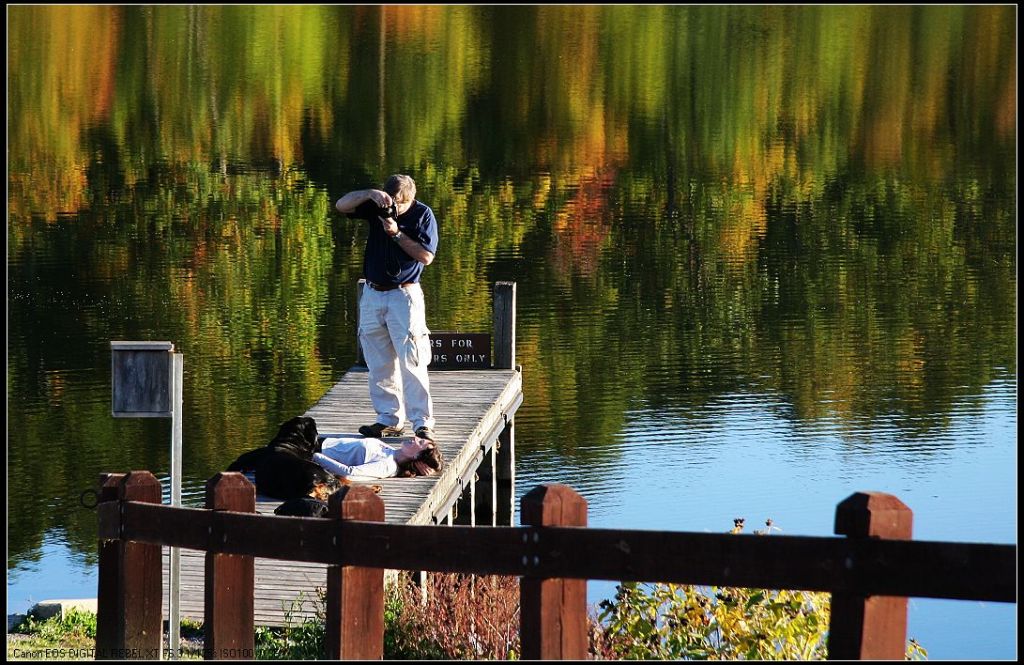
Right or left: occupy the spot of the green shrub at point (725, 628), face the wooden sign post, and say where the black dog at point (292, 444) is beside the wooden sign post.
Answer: right

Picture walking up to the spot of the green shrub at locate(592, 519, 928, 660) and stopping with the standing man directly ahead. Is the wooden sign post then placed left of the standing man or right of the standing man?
left

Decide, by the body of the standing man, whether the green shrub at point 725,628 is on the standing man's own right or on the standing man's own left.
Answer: on the standing man's own left

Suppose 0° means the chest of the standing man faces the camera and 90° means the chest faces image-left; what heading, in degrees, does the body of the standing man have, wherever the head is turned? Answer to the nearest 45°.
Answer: approximately 45°
